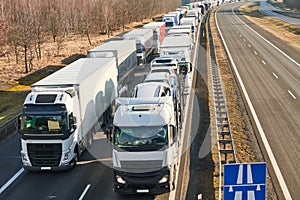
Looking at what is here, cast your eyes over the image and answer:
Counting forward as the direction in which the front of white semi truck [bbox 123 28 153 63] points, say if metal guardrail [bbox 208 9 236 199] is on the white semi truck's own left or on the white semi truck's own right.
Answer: on the white semi truck's own left

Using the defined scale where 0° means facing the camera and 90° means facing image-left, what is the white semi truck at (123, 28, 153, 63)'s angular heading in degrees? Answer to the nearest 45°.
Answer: approximately 45°

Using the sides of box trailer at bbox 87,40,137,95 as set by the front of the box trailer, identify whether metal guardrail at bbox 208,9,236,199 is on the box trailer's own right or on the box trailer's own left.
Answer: on the box trailer's own left

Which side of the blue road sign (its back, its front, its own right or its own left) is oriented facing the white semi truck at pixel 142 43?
back

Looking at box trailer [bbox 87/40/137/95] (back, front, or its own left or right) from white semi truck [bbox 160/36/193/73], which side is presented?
left

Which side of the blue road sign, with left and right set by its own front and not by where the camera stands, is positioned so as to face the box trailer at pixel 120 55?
back

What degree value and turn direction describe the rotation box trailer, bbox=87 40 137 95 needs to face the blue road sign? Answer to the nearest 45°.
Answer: approximately 45° to its left

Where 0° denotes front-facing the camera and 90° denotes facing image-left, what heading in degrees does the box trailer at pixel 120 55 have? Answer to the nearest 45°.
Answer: approximately 45°

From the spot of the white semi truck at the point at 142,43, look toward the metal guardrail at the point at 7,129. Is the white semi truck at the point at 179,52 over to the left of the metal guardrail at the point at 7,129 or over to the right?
left

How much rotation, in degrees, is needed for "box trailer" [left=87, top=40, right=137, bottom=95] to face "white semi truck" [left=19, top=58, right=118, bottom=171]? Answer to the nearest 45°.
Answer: approximately 45° to its left

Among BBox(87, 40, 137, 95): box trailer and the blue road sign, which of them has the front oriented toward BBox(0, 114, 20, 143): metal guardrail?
the box trailer

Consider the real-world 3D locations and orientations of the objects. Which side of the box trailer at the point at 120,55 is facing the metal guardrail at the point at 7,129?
front

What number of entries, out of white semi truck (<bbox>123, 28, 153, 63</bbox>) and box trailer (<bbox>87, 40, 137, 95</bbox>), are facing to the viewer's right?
0

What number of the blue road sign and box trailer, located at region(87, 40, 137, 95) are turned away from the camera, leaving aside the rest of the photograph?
0
